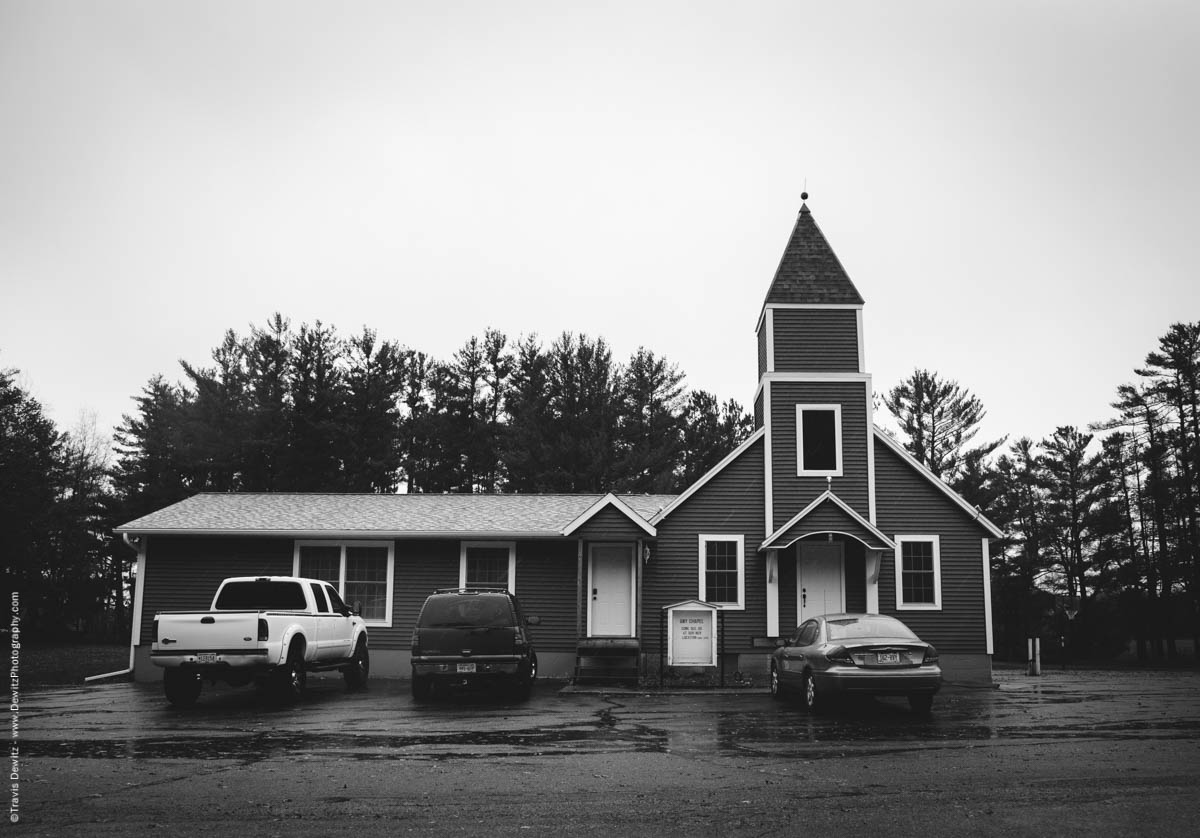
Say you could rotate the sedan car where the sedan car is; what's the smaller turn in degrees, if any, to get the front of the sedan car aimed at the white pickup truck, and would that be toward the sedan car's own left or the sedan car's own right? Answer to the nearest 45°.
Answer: approximately 45° to the sedan car's own left

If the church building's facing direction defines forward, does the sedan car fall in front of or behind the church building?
in front

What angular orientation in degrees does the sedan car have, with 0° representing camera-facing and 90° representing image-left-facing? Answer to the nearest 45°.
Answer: approximately 135°

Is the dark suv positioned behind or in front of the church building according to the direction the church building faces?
in front

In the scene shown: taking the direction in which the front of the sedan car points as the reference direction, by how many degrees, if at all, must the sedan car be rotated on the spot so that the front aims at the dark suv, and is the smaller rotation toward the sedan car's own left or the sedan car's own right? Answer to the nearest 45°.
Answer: approximately 45° to the sedan car's own left

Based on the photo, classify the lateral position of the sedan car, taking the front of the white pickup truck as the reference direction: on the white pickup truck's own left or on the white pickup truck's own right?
on the white pickup truck's own right

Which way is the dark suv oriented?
away from the camera

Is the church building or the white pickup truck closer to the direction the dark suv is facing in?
the church building

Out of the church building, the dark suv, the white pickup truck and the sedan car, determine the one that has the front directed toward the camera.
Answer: the church building

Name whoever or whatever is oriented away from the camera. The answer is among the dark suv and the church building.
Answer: the dark suv

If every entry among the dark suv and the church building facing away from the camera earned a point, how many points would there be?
1

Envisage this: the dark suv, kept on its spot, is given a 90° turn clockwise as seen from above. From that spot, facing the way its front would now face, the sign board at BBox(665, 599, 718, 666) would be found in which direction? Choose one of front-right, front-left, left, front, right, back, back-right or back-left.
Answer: front-left

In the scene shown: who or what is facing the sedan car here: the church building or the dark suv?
the church building

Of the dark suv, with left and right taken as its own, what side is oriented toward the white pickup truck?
left

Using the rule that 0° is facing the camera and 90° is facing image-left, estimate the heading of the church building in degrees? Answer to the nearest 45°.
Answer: approximately 0°

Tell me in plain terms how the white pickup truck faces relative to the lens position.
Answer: facing away from the viewer and to the right of the viewer
